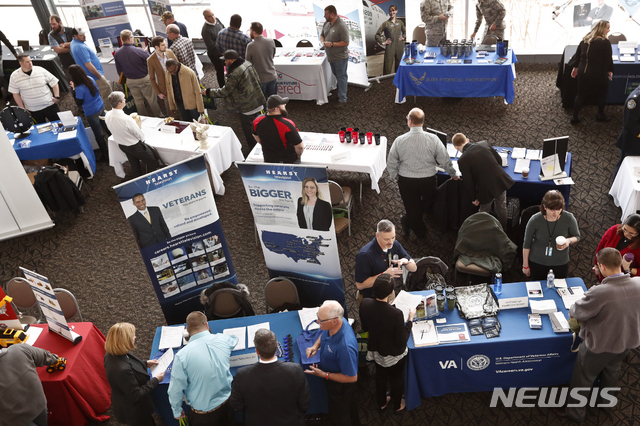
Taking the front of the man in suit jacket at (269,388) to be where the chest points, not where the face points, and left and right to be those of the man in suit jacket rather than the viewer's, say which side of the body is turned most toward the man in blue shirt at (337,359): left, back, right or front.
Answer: right

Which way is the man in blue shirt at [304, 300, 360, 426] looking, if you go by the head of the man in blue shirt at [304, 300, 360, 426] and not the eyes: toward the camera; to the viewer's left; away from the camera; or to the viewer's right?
to the viewer's left

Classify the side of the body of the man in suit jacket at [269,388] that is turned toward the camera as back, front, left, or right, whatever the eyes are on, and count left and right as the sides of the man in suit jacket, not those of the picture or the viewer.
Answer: back

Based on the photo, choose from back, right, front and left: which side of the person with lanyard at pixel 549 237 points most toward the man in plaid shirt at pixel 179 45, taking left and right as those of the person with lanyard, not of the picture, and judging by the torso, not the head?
right

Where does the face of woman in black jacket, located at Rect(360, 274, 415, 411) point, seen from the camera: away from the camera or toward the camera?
away from the camera

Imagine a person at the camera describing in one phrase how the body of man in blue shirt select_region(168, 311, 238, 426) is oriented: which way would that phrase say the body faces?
away from the camera

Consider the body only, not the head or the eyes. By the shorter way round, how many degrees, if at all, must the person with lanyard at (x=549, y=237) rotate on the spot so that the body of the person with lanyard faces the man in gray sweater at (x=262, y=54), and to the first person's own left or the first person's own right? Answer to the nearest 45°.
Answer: approximately 135° to the first person's own right
